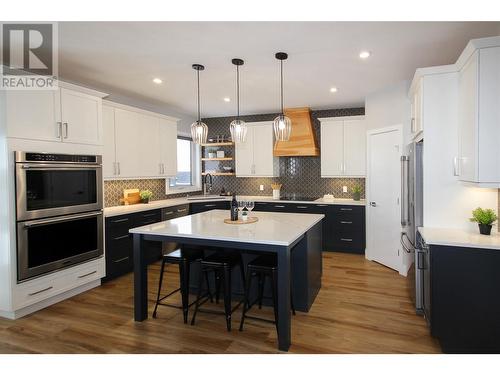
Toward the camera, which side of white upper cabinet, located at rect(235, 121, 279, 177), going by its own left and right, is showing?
front

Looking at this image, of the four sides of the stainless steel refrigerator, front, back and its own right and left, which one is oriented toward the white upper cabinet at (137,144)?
front

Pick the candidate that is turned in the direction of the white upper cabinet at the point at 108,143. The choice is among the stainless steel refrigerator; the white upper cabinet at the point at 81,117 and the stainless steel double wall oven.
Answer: the stainless steel refrigerator

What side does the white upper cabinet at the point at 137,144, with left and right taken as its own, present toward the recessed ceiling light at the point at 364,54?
front

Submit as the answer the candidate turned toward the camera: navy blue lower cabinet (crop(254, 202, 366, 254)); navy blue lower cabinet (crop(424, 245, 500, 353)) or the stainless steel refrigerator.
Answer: navy blue lower cabinet (crop(254, 202, 366, 254))

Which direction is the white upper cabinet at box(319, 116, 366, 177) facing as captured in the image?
toward the camera

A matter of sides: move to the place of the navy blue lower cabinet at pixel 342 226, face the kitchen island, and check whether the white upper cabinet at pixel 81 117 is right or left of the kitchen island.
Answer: right

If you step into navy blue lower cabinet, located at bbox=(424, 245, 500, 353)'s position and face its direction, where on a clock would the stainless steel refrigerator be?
The stainless steel refrigerator is roughly at 2 o'clock from the navy blue lower cabinet.

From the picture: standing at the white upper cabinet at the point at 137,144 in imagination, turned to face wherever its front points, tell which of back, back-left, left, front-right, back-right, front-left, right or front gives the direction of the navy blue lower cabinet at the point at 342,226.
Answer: front-left

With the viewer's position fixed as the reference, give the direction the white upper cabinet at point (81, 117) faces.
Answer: facing the viewer and to the right of the viewer

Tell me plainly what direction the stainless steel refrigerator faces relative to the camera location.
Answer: facing to the left of the viewer

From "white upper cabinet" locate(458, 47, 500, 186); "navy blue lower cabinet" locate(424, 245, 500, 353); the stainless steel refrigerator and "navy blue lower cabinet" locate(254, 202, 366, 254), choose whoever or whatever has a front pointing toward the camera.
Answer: "navy blue lower cabinet" locate(254, 202, 366, 254)

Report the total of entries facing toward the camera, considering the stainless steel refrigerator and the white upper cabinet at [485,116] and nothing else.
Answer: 0

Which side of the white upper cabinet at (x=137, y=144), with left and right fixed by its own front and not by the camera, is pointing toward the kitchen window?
left

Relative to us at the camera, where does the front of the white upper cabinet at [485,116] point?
facing to the left of the viewer

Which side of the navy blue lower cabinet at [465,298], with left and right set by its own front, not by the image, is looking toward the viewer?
left
